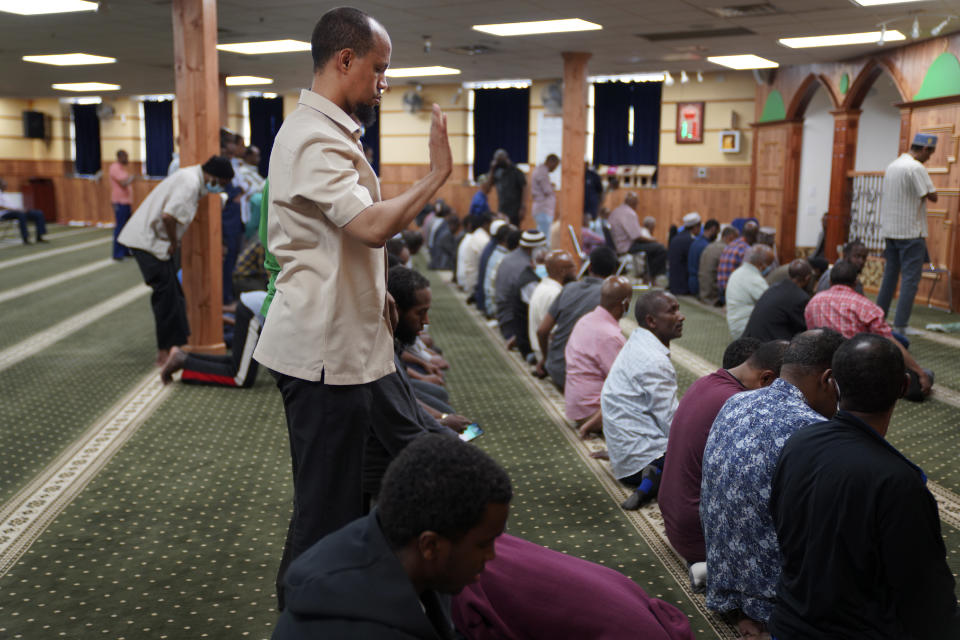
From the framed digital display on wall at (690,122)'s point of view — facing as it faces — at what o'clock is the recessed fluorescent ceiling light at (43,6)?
The recessed fluorescent ceiling light is roughly at 1 o'clock from the framed digital display on wall.

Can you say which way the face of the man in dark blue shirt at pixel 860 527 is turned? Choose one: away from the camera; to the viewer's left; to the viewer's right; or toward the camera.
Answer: away from the camera

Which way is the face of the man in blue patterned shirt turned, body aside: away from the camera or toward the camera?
away from the camera

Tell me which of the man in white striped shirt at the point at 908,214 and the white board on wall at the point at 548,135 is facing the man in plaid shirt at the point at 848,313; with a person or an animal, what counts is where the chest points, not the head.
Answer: the white board on wall

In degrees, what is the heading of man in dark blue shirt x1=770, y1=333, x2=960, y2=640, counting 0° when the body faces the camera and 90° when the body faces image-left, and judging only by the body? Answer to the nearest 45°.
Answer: approximately 225°

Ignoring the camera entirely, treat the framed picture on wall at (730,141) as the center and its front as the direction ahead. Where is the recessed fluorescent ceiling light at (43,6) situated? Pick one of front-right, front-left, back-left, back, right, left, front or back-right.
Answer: front-right

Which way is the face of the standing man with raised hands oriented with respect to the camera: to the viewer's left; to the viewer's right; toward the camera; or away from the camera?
to the viewer's right

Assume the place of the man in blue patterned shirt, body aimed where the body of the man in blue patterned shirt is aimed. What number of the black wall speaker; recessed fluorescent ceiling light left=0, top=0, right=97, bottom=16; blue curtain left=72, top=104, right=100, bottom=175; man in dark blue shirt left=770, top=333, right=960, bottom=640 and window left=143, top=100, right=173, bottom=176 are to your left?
4

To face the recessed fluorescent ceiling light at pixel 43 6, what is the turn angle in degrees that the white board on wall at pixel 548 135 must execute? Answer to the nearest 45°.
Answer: approximately 45° to its right

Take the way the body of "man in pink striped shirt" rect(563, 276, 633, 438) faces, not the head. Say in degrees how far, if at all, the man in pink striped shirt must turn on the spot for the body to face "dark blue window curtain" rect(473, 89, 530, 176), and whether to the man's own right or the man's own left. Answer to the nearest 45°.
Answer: approximately 45° to the man's own left

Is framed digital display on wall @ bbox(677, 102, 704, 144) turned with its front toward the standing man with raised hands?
yes

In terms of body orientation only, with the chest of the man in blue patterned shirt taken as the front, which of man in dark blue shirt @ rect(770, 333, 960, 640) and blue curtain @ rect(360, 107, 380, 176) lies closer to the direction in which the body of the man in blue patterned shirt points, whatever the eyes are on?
the blue curtain

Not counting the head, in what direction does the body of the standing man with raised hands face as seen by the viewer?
to the viewer's right

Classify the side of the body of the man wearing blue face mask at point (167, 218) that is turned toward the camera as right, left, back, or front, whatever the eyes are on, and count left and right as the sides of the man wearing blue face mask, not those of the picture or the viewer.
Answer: right
